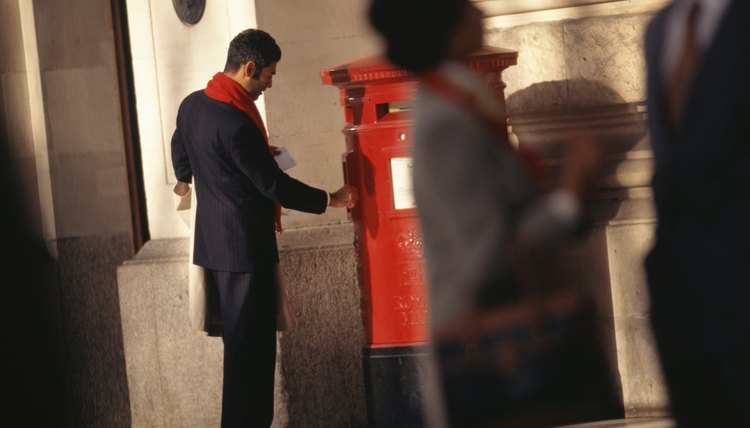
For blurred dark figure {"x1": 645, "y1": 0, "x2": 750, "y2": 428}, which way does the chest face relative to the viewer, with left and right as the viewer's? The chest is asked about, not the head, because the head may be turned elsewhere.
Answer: facing the viewer and to the left of the viewer

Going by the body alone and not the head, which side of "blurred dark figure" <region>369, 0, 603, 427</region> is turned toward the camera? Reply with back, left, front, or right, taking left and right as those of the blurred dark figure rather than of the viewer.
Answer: right

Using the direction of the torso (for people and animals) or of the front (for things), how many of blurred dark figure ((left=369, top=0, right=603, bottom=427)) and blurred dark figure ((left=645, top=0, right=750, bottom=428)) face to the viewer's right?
1

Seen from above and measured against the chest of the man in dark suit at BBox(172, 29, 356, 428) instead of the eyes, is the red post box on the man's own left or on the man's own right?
on the man's own right

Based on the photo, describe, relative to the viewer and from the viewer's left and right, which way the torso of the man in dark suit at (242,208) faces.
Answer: facing away from the viewer and to the right of the viewer

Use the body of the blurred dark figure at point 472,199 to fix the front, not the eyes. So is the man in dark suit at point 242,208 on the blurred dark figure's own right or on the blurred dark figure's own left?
on the blurred dark figure's own left

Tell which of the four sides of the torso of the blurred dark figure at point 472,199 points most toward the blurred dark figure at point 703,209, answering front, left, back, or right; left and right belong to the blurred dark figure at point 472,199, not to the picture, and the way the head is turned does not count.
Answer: front

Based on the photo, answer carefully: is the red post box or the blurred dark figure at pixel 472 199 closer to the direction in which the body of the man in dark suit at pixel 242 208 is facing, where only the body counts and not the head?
the red post box
